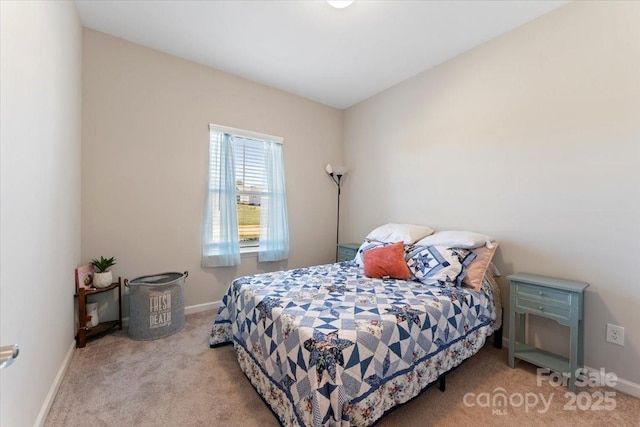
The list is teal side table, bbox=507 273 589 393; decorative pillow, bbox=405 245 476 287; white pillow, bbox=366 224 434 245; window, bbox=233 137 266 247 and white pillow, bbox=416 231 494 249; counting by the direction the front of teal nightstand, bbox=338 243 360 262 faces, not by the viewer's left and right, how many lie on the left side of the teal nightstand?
4

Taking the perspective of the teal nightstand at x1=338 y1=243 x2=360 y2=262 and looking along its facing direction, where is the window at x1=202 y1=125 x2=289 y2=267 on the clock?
The window is roughly at 1 o'clock from the teal nightstand.

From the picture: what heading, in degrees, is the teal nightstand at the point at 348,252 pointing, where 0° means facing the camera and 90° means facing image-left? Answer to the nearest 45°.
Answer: approximately 45°

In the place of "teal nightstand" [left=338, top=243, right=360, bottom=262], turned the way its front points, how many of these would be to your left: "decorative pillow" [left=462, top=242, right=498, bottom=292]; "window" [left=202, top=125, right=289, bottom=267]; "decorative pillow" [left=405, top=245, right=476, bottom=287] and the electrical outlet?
3

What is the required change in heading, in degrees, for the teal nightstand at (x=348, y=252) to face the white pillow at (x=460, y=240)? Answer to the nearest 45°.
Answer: approximately 90° to its left

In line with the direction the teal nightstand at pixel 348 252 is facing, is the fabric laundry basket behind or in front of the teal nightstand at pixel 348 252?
in front

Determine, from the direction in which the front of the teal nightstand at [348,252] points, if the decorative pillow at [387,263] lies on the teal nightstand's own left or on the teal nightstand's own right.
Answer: on the teal nightstand's own left

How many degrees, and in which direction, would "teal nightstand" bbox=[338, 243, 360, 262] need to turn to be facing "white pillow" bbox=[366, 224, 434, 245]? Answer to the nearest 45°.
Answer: approximately 90° to its left

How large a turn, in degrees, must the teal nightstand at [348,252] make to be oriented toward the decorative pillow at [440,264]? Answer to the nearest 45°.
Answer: approximately 90° to its left

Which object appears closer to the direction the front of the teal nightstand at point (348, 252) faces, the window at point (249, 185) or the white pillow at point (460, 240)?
the window

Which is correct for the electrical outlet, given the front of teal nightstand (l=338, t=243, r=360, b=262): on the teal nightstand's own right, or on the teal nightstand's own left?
on the teal nightstand's own left

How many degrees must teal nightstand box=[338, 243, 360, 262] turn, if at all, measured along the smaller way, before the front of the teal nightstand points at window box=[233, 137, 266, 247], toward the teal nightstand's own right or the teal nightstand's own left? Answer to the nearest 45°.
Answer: approximately 45° to the teal nightstand's own right

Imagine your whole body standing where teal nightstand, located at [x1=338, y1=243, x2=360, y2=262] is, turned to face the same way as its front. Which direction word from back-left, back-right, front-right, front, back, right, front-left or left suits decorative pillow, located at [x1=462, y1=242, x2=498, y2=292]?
left
